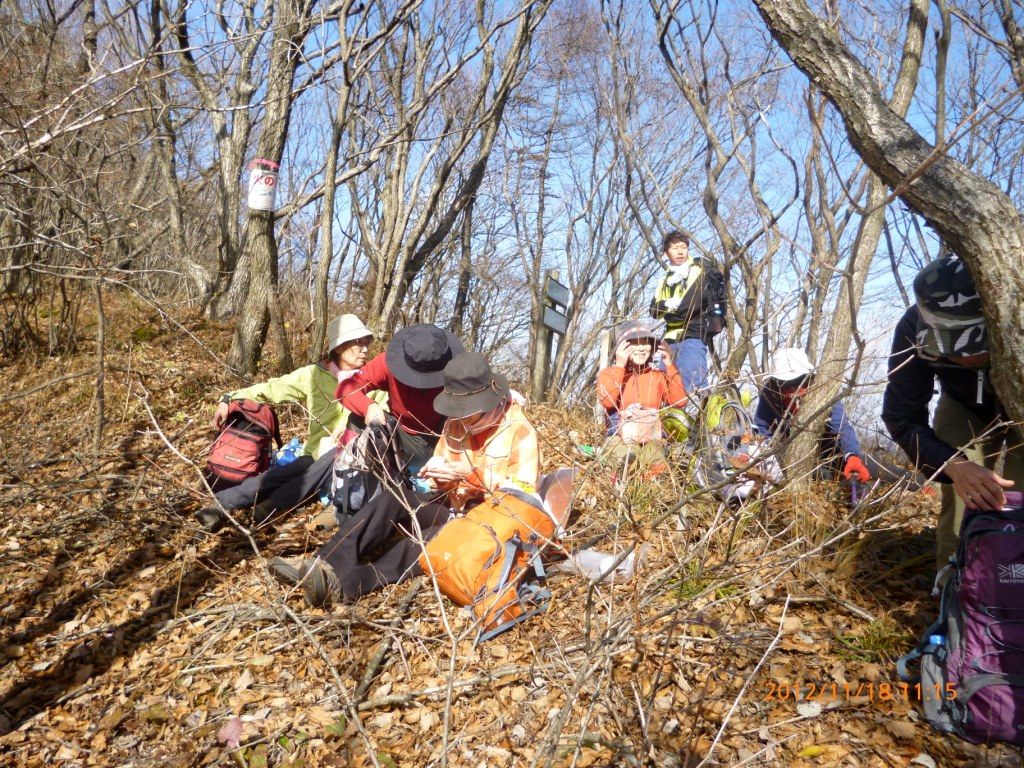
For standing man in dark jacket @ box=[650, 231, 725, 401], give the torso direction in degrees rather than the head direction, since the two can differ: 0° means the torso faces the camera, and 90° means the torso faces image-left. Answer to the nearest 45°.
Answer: approximately 45°

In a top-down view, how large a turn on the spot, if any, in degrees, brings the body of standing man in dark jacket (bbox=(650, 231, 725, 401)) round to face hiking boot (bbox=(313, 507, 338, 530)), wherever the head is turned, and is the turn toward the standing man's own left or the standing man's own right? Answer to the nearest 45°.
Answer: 0° — they already face it

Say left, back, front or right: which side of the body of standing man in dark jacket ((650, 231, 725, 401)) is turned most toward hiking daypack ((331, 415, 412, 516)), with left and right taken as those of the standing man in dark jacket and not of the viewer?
front

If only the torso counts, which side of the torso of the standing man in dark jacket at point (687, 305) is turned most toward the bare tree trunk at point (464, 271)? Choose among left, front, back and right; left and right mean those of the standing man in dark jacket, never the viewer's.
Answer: right

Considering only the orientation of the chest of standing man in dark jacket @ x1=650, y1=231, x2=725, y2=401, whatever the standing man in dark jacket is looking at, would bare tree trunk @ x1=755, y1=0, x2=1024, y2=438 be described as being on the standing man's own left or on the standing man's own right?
on the standing man's own left

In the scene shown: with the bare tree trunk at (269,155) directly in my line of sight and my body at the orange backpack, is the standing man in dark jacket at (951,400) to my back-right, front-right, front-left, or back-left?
back-right

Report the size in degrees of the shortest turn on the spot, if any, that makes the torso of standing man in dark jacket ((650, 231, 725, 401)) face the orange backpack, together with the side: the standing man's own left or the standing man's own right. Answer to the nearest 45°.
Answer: approximately 45° to the standing man's own left

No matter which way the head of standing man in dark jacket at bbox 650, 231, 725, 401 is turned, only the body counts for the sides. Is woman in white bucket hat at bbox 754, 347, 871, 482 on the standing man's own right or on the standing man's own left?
on the standing man's own left
